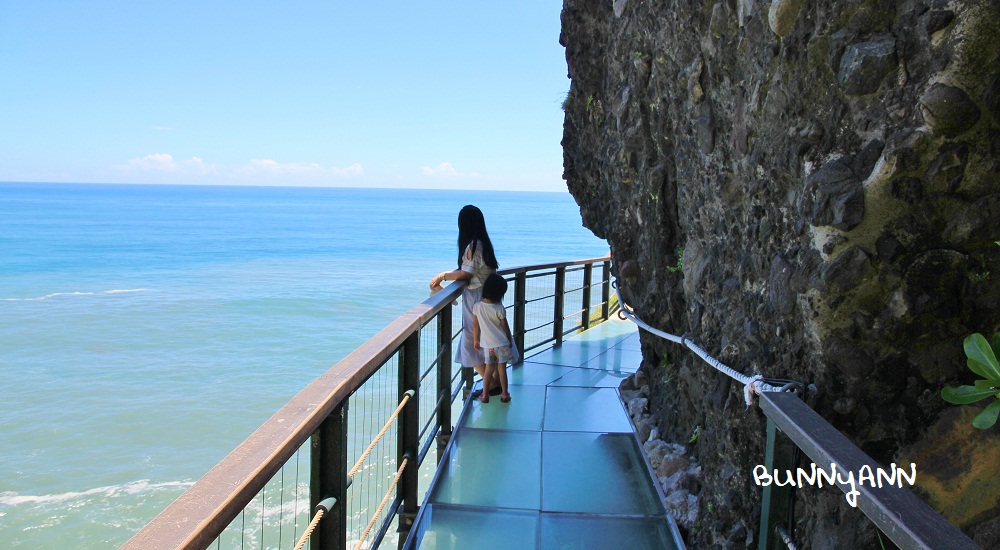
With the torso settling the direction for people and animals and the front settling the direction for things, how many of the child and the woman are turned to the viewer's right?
0

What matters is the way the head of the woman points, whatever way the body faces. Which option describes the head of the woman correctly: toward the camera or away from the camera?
away from the camera

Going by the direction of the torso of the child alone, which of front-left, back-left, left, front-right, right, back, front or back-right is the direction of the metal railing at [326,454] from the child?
back

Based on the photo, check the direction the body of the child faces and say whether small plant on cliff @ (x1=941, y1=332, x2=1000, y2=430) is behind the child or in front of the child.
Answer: behind

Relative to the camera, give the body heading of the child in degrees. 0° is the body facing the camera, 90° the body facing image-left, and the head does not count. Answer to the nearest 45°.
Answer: approximately 180°

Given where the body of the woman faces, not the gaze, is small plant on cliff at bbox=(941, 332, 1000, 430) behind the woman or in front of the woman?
behind

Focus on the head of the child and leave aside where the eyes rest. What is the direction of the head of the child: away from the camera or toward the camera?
away from the camera

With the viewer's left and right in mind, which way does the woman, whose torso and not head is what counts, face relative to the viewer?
facing away from the viewer and to the left of the viewer
